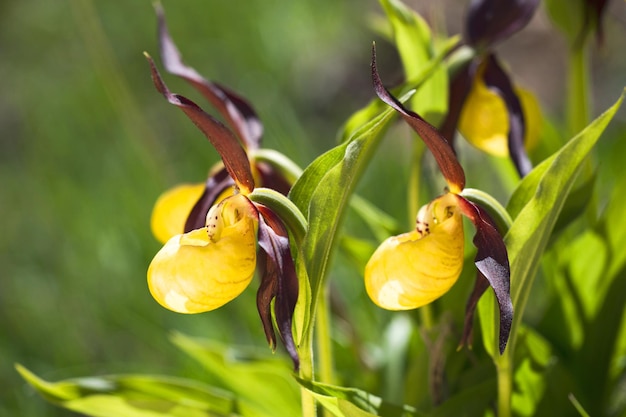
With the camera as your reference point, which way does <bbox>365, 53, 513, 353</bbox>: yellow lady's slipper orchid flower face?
facing to the left of the viewer

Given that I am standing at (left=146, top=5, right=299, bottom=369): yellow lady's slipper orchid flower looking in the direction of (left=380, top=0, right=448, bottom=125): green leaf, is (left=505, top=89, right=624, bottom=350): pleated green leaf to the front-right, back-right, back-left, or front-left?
front-right

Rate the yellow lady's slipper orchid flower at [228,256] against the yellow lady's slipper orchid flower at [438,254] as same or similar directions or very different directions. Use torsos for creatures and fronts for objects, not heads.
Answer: same or similar directions
